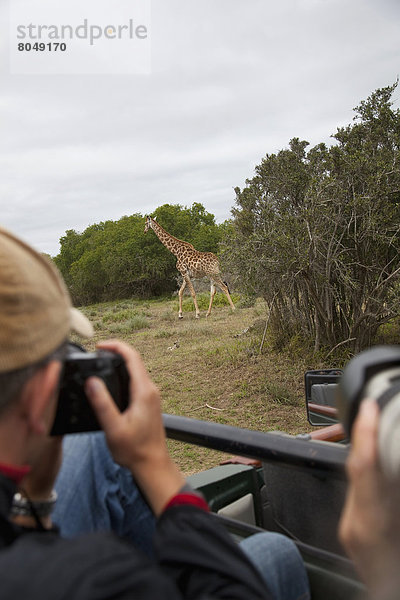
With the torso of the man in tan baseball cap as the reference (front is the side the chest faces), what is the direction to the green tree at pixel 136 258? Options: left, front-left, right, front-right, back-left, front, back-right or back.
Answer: front-left

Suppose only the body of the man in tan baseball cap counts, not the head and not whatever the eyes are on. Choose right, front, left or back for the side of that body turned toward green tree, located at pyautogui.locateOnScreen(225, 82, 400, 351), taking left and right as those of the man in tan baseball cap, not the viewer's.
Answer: front

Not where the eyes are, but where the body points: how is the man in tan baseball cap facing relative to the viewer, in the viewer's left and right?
facing away from the viewer and to the right of the viewer

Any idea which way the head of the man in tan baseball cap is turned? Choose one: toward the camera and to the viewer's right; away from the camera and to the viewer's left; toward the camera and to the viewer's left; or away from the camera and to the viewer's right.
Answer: away from the camera and to the viewer's right
